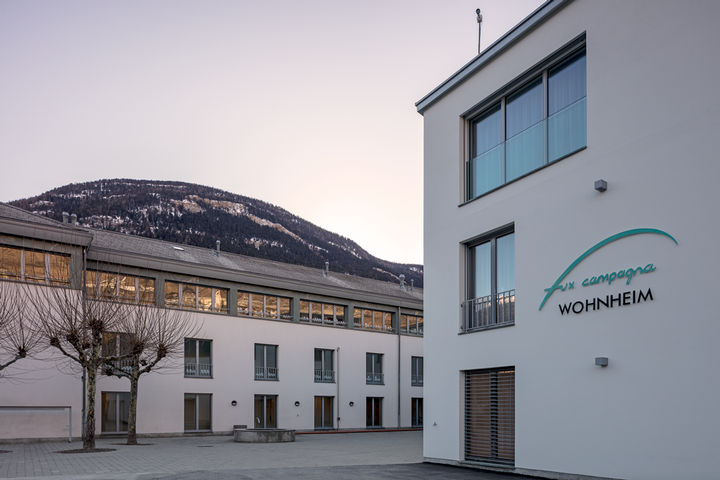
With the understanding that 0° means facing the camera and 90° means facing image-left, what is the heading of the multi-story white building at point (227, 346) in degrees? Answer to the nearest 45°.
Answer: approximately 315°

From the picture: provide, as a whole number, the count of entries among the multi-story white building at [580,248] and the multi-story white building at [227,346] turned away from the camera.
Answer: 0

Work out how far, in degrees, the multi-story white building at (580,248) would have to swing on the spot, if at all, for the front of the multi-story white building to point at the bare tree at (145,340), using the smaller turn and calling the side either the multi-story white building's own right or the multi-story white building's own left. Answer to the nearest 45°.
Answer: approximately 90° to the multi-story white building's own right

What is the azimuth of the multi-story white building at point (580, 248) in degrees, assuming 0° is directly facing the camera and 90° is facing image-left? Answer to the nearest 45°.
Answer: approximately 45°
